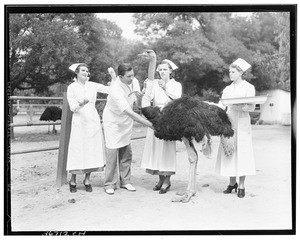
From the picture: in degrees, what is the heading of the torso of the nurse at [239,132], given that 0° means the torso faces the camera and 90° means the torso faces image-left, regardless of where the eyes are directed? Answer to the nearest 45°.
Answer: approximately 45°

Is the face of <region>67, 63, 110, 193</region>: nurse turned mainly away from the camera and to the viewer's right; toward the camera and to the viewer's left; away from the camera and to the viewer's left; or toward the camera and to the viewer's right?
toward the camera and to the viewer's right

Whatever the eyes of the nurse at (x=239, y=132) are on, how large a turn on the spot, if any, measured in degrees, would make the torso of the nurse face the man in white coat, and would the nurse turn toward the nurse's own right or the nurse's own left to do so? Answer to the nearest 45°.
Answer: approximately 45° to the nurse's own right

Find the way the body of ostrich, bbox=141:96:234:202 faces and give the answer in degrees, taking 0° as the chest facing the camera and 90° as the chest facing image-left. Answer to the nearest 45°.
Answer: approximately 90°

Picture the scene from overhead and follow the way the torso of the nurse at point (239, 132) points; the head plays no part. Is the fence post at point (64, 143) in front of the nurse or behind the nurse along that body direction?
in front

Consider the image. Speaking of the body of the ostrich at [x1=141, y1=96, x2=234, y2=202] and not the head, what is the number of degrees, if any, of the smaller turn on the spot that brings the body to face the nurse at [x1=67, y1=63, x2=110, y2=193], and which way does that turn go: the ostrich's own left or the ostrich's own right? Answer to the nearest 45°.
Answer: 0° — it already faces them

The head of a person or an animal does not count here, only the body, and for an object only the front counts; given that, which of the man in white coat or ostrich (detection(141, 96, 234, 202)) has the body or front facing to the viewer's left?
the ostrich

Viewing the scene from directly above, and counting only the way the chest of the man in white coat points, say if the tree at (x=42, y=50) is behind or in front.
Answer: behind

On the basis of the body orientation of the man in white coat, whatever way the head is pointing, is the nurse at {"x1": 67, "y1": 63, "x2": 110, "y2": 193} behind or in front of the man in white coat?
behind

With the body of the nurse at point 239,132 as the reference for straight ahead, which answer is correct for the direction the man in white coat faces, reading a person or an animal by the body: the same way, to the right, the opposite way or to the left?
to the left
